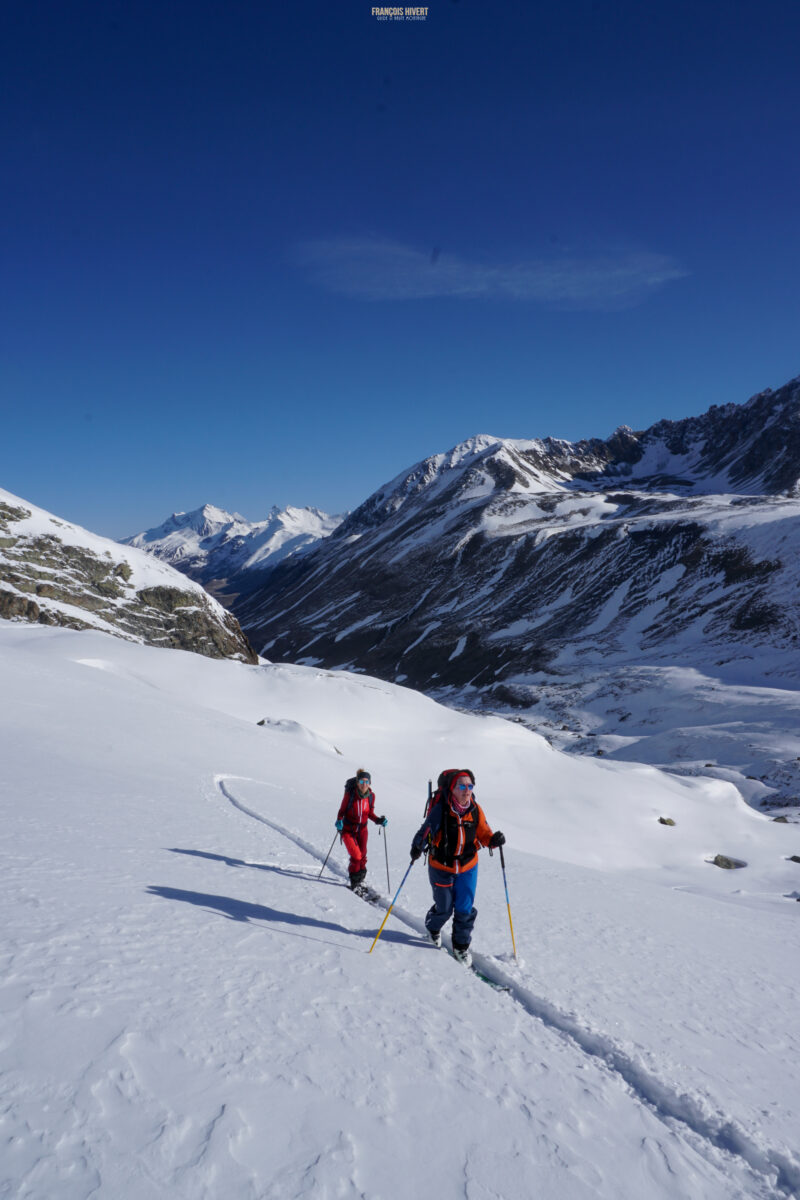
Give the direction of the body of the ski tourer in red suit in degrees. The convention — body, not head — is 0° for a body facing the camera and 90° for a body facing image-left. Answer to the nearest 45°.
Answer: approximately 315°
